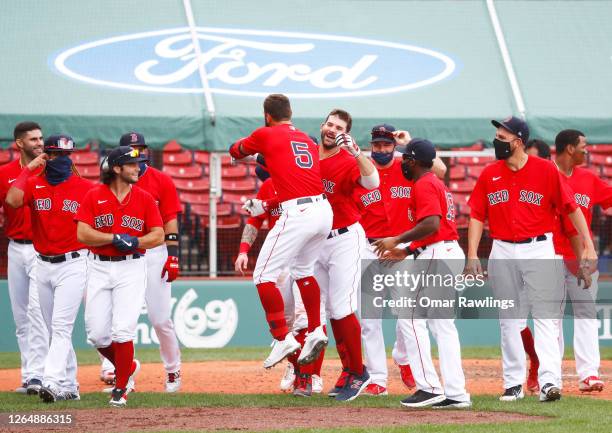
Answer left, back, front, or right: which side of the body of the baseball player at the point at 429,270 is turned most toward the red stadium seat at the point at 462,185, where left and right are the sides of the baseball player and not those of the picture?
right

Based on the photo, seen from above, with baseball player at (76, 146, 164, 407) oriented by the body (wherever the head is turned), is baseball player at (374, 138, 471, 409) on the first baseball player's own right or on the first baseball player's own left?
on the first baseball player's own left

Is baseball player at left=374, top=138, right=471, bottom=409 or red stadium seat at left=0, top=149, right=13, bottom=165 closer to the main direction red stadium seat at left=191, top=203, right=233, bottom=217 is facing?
the baseball player

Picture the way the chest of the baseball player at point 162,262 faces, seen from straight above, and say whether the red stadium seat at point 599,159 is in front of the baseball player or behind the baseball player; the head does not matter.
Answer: behind

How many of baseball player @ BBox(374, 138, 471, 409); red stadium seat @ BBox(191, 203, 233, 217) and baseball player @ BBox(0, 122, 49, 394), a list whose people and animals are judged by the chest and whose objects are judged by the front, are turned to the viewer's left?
1

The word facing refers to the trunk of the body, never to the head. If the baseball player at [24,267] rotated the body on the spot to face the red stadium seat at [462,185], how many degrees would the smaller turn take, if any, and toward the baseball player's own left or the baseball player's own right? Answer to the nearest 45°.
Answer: approximately 90° to the baseball player's own left

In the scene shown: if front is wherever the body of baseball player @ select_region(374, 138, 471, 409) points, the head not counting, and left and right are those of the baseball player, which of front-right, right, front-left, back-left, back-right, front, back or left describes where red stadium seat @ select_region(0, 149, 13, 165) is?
front-right

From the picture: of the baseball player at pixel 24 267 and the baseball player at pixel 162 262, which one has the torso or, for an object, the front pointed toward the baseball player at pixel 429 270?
the baseball player at pixel 24 267

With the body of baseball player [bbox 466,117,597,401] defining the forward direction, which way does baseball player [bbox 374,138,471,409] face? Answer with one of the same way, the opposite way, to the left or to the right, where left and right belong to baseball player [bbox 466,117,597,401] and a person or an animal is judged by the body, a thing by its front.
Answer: to the right

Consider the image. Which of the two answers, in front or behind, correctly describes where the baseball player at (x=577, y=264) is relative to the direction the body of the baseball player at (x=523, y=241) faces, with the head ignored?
behind

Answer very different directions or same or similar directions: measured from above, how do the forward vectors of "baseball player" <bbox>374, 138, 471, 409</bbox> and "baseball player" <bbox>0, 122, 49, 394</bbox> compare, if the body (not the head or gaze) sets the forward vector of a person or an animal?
very different directions
